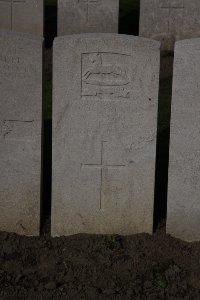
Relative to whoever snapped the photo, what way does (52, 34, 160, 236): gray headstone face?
facing the viewer

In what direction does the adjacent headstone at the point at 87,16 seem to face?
toward the camera

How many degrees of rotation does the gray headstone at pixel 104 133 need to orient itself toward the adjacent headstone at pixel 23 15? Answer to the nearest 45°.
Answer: approximately 180°

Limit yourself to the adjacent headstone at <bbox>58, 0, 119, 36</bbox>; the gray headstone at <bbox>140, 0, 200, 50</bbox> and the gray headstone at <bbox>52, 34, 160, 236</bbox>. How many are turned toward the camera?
3

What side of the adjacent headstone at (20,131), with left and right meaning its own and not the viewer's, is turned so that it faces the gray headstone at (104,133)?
left

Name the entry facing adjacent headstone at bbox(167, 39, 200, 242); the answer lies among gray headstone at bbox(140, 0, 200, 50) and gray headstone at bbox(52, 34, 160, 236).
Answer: gray headstone at bbox(140, 0, 200, 50)

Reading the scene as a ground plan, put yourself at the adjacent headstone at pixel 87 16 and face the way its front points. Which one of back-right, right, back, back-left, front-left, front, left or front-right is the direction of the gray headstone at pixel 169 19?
left

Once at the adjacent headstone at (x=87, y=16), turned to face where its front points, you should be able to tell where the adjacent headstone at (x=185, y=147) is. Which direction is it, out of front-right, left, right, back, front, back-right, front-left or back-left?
front

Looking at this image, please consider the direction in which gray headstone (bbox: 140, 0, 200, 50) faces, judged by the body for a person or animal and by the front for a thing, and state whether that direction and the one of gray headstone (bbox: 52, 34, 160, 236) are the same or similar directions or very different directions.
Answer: same or similar directions

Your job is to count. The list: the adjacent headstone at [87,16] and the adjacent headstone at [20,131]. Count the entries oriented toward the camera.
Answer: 2

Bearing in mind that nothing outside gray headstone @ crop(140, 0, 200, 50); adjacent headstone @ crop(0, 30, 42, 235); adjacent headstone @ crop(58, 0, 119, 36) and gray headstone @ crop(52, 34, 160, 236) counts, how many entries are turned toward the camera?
4

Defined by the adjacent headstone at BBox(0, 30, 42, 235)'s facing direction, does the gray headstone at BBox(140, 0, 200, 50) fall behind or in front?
behind

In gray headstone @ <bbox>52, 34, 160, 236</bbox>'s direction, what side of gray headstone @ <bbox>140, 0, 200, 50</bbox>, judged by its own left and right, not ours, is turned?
front

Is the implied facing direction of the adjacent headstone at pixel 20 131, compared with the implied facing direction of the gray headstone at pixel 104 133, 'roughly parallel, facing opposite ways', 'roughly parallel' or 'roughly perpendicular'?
roughly parallel

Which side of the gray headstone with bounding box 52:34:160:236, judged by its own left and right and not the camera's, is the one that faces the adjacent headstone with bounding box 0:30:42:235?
right

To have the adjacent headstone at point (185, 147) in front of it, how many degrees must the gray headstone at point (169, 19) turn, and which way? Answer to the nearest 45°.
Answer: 0° — it already faces it

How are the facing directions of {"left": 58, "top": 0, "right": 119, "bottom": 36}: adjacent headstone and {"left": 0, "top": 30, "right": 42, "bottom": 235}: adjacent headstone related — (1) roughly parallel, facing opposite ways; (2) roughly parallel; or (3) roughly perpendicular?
roughly parallel
